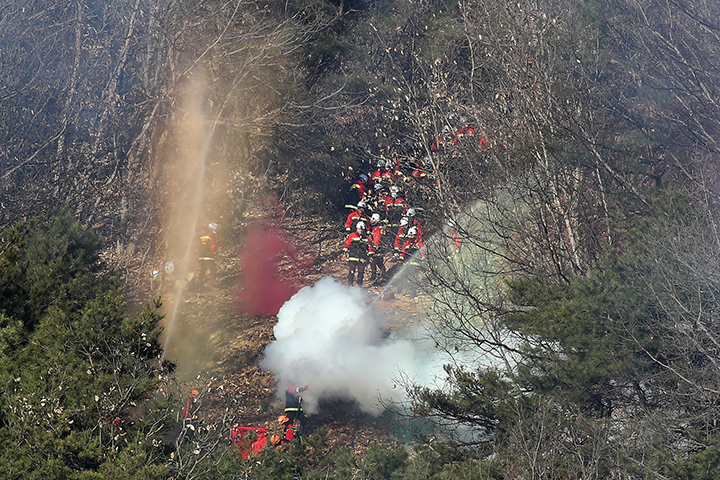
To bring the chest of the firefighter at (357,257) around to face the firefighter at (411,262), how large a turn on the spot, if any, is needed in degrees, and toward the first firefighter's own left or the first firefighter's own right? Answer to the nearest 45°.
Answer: approximately 90° to the first firefighter's own left

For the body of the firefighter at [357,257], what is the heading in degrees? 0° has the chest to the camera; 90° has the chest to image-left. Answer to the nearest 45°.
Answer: approximately 0°
